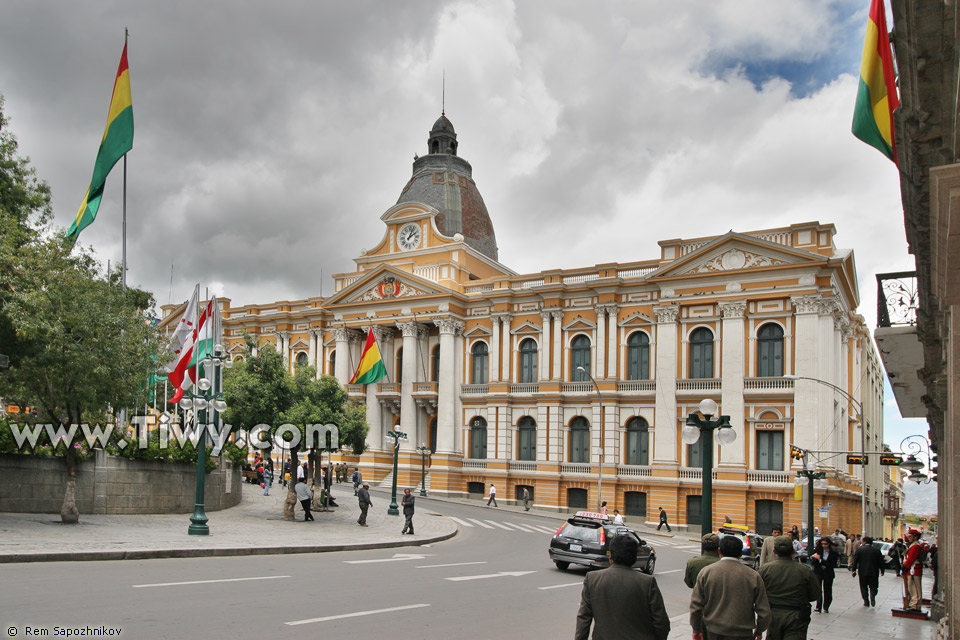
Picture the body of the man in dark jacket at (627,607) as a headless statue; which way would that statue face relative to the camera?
away from the camera

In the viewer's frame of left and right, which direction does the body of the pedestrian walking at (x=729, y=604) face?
facing away from the viewer

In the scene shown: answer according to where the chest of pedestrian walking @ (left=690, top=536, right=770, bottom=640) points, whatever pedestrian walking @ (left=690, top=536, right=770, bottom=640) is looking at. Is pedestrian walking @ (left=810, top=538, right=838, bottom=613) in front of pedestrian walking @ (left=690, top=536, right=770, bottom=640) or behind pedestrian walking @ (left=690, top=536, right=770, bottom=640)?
in front

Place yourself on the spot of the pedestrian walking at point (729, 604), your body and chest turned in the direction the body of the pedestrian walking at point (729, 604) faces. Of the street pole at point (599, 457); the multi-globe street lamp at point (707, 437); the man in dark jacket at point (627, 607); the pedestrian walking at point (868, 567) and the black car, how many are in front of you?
4

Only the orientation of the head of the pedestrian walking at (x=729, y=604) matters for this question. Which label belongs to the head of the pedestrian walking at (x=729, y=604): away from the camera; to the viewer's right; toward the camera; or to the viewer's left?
away from the camera

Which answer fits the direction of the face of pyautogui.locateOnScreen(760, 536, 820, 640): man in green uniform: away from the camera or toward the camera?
away from the camera

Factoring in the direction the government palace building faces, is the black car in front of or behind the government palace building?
in front

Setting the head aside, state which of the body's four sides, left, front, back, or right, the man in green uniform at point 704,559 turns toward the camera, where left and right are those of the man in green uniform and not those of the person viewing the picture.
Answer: back

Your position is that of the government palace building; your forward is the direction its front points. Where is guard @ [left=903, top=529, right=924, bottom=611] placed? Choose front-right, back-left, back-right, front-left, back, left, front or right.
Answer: front-left

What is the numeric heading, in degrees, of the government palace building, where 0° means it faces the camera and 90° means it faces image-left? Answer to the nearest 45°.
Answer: approximately 45°

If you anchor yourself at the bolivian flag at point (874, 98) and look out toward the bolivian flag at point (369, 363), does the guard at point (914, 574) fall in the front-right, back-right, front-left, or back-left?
front-right

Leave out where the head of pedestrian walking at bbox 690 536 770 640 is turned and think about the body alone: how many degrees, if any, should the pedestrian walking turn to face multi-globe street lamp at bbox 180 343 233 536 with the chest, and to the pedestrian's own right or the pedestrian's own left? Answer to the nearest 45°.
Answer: approximately 45° to the pedestrian's own left
